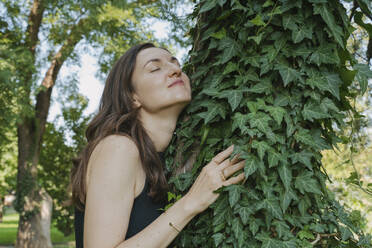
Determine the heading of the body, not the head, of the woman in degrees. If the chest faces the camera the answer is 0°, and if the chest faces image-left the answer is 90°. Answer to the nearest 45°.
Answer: approximately 270°

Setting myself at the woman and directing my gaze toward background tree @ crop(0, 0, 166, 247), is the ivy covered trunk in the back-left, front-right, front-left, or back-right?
back-right

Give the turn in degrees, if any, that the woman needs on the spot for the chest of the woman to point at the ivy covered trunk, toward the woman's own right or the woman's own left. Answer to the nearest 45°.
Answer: approximately 45° to the woman's own right

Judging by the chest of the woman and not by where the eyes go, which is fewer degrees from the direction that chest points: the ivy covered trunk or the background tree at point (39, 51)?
the ivy covered trunk

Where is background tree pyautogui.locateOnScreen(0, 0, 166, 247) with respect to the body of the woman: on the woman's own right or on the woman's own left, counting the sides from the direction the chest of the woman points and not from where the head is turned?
on the woman's own left

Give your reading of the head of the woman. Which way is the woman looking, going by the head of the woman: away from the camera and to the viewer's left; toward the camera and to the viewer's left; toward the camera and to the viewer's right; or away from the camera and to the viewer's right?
toward the camera and to the viewer's right
